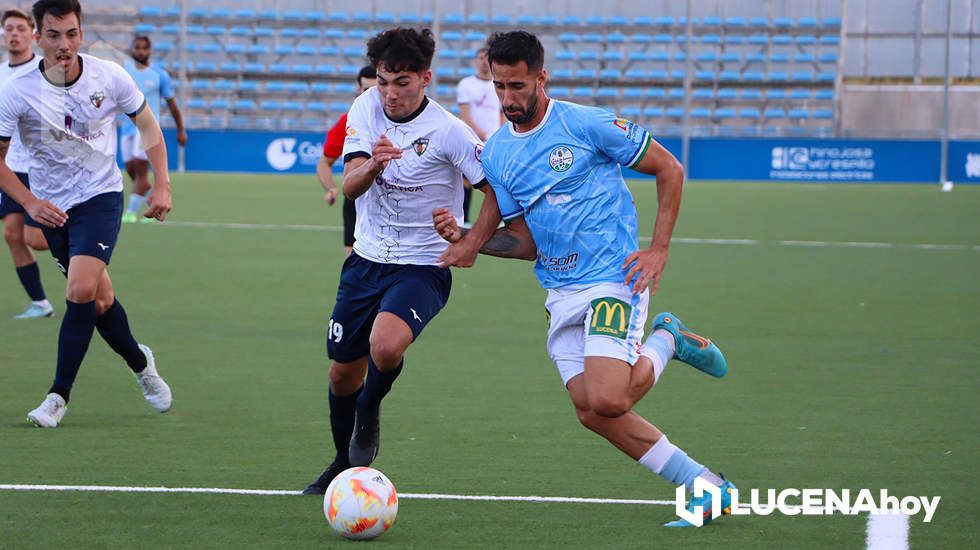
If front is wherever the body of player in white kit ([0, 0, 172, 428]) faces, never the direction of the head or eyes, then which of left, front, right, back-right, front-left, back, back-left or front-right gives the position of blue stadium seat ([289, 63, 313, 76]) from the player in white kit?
back

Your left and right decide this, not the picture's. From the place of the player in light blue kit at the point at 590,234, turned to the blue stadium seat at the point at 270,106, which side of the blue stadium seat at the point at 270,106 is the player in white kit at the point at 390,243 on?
left

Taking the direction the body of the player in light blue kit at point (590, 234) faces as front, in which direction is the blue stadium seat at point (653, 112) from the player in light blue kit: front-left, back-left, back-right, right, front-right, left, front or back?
back-right

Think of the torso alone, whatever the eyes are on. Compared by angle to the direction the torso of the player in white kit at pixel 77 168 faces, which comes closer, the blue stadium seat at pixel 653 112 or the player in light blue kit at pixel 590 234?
the player in light blue kit

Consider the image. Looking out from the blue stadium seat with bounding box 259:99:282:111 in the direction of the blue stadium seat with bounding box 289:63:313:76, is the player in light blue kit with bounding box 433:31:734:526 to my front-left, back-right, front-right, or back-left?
back-right

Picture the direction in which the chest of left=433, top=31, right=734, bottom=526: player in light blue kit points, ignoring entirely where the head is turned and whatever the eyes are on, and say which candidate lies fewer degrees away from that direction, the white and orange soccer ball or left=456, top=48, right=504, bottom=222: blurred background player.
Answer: the white and orange soccer ball

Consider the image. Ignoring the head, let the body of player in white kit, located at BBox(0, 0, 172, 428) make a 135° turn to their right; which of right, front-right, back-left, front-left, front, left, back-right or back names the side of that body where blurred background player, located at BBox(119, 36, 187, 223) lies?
front-right

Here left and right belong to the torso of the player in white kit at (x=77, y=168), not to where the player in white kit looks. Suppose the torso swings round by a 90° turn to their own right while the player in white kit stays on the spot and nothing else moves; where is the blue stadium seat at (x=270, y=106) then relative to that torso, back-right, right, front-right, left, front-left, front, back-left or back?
right

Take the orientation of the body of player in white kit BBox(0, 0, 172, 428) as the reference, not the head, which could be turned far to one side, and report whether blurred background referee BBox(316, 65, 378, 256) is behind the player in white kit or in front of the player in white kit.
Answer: behind

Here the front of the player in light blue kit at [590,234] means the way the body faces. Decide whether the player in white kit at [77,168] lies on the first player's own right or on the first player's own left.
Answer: on the first player's own right
